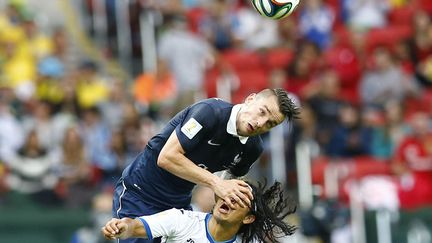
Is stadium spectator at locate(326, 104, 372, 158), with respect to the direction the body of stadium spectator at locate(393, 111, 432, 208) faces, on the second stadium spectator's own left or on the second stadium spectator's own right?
on the second stadium spectator's own right

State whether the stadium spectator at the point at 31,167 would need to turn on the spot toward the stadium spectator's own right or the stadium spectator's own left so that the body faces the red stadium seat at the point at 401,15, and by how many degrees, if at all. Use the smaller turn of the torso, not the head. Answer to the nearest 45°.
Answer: approximately 90° to the stadium spectator's own left

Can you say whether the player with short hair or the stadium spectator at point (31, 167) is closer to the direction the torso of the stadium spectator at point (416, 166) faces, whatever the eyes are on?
the player with short hair

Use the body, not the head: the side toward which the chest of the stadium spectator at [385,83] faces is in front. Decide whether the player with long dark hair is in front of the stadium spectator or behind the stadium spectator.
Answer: in front

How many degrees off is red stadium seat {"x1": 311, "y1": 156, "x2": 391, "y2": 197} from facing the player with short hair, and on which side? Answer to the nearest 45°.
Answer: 0° — it already faces them

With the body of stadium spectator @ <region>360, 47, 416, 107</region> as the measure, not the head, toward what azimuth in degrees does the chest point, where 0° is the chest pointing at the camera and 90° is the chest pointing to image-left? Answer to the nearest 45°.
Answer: approximately 0°
